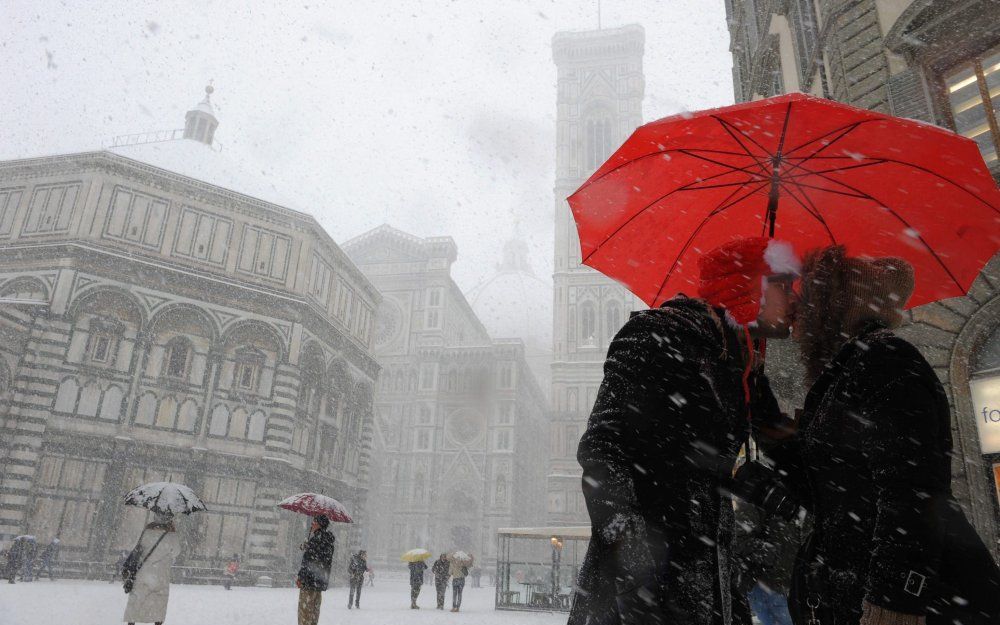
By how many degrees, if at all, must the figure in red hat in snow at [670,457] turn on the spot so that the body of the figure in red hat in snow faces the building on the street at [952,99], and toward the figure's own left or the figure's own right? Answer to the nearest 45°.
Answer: approximately 45° to the figure's own left

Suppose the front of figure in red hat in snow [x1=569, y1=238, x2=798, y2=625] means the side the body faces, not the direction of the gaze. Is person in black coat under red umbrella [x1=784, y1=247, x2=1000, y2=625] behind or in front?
in front

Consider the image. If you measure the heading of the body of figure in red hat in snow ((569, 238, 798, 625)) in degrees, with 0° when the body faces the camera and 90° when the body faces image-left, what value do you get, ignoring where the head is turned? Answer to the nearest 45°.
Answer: approximately 270°

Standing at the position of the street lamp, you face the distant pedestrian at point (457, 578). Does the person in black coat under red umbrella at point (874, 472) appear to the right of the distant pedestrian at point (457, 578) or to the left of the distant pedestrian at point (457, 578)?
left

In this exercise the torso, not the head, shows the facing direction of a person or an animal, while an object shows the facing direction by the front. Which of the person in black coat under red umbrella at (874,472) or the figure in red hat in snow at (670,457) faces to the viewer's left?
the person in black coat under red umbrella

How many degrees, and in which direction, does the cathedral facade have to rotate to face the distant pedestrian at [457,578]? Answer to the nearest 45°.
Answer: approximately 45° to its left

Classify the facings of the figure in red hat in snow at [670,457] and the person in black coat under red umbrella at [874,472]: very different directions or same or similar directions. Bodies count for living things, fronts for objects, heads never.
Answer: very different directions

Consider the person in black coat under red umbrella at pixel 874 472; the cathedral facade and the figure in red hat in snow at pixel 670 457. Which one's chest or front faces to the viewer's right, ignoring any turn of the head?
the figure in red hat in snow

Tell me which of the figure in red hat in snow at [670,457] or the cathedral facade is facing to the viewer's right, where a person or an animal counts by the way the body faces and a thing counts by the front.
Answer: the figure in red hat in snow

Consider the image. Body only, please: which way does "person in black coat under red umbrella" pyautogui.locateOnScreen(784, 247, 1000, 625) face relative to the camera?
to the viewer's left

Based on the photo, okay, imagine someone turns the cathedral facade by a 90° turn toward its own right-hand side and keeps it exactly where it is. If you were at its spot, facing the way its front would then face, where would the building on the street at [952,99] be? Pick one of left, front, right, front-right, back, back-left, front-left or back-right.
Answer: back-left

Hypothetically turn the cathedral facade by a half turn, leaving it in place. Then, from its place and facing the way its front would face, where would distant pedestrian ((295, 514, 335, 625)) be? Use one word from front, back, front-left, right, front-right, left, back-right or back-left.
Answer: back-right

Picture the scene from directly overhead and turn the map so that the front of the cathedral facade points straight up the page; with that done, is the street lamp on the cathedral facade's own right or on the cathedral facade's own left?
on the cathedral facade's own left

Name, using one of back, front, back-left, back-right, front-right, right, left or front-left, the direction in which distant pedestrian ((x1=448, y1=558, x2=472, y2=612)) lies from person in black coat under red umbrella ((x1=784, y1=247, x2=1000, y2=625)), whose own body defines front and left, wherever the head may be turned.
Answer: front-right

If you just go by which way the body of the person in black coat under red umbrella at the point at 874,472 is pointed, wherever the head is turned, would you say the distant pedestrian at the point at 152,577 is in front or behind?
in front

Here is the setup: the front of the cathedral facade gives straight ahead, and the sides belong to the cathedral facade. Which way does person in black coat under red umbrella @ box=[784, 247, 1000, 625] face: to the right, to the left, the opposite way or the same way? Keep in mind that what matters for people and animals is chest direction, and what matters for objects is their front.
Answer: to the right
